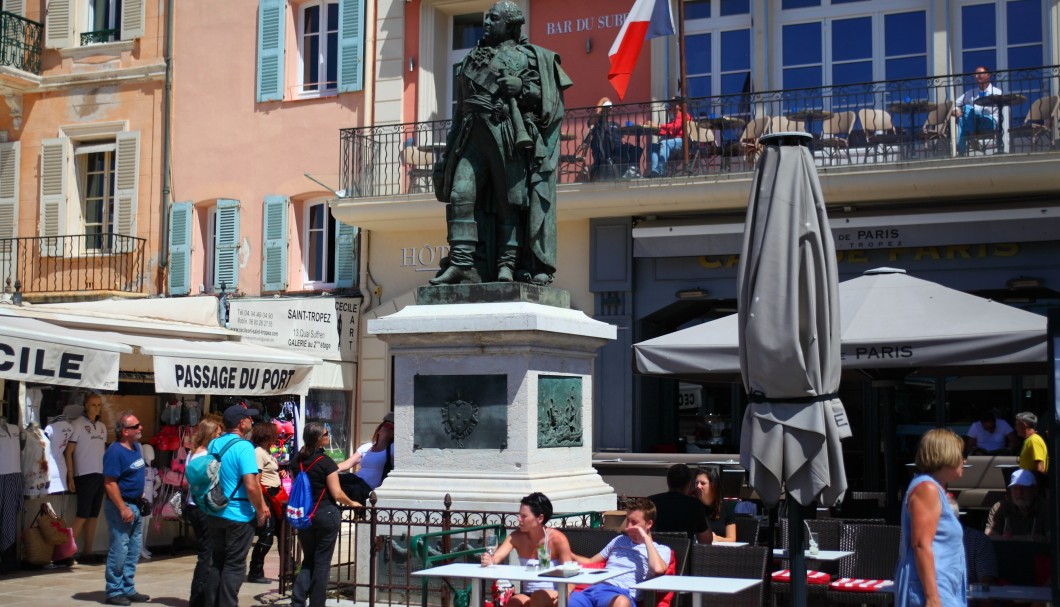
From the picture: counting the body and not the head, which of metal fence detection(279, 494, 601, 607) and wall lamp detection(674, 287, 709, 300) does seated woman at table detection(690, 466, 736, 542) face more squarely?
the metal fence

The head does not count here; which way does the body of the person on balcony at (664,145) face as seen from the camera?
to the viewer's left

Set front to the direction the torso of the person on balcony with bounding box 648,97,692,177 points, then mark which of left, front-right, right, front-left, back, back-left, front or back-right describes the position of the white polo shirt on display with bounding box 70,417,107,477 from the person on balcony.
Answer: front-left

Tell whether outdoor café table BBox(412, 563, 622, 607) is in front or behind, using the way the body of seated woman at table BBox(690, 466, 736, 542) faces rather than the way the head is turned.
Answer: in front

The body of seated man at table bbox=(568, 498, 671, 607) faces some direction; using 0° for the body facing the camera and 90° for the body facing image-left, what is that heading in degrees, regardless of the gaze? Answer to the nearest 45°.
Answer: approximately 45°

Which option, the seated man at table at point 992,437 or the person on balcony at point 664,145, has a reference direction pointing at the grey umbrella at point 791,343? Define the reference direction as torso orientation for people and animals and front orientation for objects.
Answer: the seated man at table

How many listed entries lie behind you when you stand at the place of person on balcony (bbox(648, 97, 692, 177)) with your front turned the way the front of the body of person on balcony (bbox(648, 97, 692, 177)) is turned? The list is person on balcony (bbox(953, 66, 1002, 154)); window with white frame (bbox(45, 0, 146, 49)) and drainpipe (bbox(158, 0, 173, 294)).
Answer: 1

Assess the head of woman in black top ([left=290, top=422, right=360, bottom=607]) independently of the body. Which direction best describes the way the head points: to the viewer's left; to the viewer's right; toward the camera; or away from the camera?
to the viewer's right

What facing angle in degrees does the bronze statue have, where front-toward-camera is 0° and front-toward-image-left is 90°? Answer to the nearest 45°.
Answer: approximately 45°
